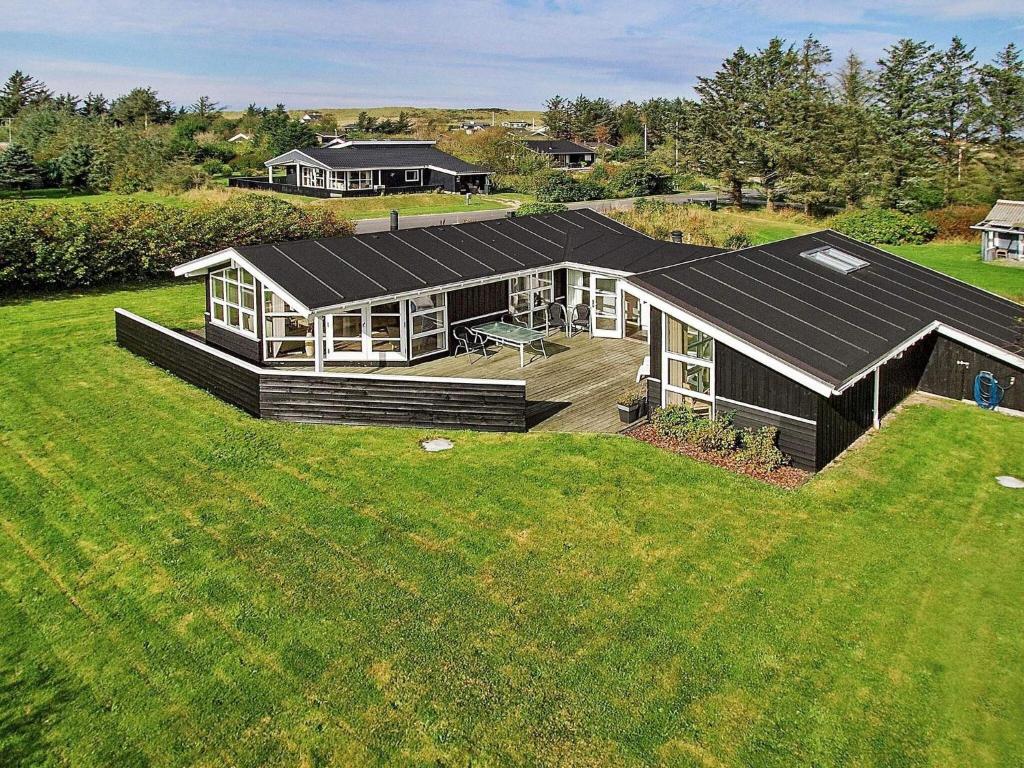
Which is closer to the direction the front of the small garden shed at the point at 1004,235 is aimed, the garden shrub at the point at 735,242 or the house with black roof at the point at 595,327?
the house with black roof

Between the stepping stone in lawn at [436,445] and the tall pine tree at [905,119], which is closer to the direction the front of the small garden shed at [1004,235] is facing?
the stepping stone in lawn

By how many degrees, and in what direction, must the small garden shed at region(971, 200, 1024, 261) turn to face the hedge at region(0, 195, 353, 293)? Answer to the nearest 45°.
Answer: approximately 45° to its right

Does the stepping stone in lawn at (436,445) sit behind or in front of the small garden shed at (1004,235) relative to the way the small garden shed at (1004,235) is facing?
in front

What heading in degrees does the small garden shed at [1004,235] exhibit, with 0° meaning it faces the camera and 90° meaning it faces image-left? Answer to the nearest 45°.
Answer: approximately 0°

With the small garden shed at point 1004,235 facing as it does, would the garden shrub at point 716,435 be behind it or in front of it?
in front

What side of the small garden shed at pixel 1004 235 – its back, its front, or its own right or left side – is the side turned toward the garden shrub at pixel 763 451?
front

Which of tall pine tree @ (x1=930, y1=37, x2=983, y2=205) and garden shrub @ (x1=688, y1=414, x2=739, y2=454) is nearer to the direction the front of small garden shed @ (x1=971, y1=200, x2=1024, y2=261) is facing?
the garden shrub

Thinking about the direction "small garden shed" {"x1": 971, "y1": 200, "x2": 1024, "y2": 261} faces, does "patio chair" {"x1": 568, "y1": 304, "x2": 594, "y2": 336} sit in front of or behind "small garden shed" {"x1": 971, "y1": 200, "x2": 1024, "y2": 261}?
in front

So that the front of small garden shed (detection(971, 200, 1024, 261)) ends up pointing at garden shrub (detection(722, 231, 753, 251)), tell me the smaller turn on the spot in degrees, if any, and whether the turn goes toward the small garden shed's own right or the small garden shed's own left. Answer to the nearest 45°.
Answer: approximately 45° to the small garden shed's own right

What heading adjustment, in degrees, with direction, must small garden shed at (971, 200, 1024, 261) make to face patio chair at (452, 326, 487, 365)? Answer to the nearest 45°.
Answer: approximately 45° to its right

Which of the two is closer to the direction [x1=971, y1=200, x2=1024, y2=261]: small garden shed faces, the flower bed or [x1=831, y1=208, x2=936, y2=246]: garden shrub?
the flower bed

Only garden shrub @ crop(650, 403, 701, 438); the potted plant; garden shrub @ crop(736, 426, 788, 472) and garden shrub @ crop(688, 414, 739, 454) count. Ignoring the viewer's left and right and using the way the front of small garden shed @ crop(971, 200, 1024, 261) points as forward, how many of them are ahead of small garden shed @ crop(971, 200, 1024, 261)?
4
